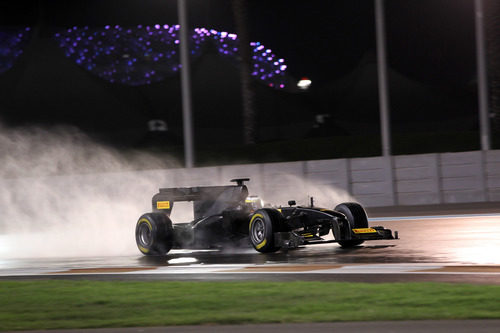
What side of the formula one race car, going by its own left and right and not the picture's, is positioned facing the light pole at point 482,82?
left

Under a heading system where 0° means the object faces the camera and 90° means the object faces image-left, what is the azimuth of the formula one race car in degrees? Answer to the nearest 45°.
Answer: approximately 315°

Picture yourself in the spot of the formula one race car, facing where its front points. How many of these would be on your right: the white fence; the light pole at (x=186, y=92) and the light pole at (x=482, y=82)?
0

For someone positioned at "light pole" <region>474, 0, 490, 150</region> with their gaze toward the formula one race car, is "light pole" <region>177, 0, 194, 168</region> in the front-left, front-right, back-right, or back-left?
front-right

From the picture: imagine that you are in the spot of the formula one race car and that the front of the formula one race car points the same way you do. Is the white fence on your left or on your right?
on your left

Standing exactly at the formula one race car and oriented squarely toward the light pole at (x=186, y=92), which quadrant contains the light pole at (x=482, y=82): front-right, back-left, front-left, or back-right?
front-right

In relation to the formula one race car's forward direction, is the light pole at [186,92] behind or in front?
behind
